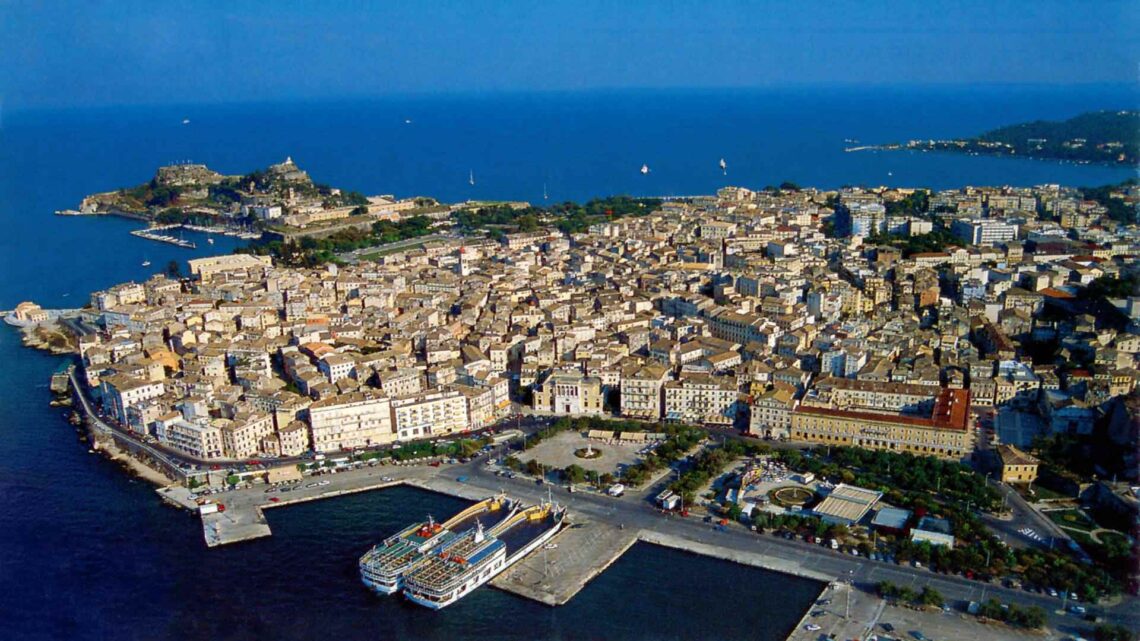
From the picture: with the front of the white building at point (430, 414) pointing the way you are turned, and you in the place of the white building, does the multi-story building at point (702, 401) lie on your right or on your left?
on your left

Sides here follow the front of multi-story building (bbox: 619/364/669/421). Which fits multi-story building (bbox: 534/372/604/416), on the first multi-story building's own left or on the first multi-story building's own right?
on the first multi-story building's own right

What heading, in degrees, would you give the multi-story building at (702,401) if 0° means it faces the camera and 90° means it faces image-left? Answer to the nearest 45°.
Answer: approximately 0°

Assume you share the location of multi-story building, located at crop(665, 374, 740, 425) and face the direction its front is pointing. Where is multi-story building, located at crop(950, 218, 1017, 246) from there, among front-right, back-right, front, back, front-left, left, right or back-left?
back-left

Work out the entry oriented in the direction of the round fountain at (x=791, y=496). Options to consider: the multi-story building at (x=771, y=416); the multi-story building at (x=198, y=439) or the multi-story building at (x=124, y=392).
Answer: the multi-story building at (x=771, y=416)

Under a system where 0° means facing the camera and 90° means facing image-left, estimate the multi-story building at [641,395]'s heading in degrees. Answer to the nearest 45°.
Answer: approximately 0°

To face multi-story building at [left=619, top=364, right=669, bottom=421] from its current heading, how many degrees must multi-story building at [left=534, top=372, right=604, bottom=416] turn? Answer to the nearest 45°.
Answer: approximately 90° to its left

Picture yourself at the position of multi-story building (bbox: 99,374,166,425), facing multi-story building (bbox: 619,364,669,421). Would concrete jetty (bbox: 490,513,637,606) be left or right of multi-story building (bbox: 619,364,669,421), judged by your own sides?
right
